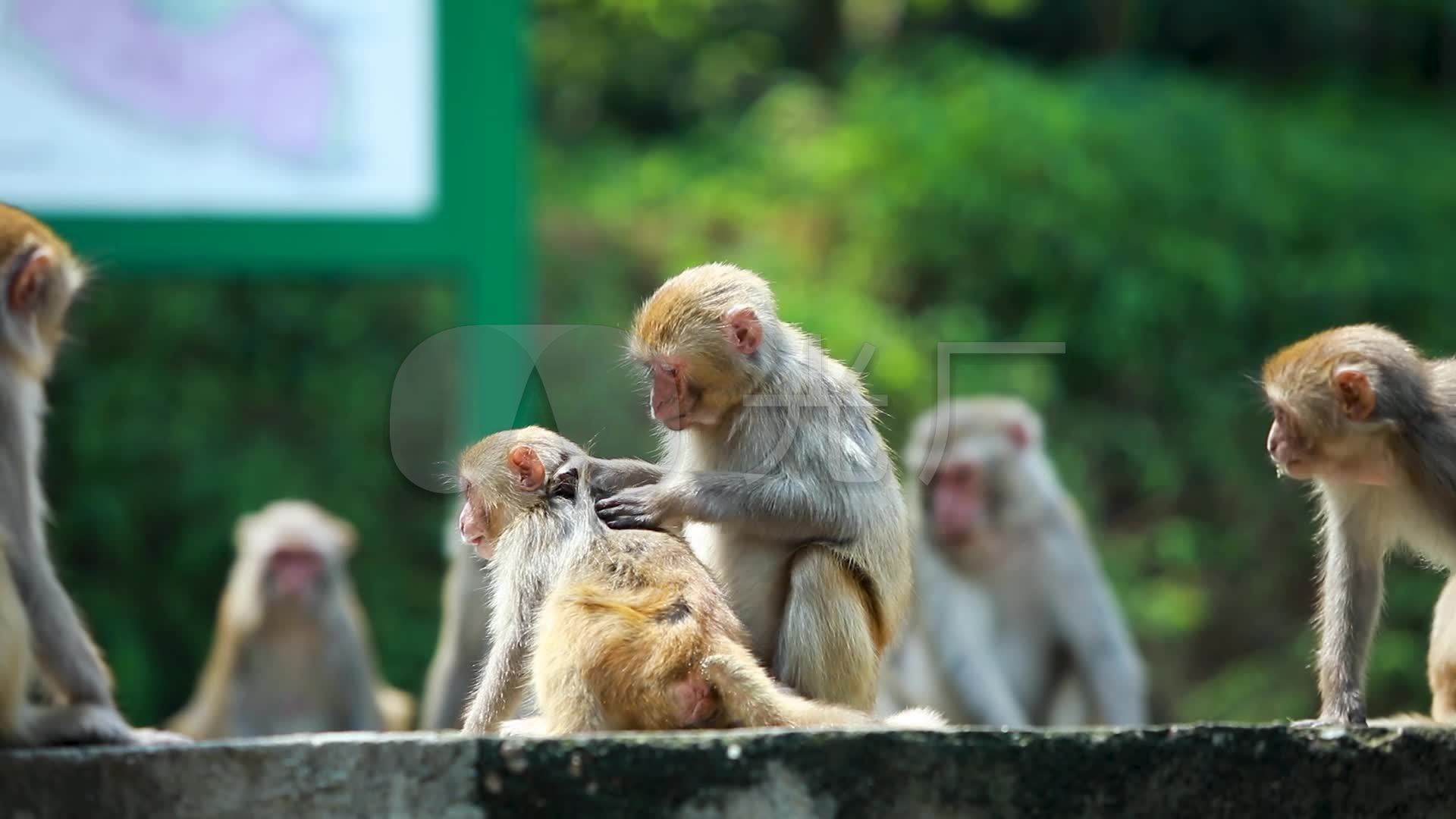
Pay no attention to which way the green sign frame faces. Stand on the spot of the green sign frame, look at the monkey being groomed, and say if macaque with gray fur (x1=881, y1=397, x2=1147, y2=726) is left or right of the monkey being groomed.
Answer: left

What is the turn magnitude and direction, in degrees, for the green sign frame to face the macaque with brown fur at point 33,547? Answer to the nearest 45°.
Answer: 0° — it already faces it

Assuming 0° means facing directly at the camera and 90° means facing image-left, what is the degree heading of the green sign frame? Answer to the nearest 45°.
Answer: approximately 0°

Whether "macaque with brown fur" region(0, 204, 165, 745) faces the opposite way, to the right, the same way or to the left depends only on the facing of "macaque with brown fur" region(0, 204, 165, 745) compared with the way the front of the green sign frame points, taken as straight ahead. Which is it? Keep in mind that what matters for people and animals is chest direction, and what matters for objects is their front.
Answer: to the left

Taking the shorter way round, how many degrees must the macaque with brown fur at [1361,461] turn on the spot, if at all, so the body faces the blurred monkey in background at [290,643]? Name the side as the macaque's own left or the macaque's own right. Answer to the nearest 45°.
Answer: approximately 45° to the macaque's own right

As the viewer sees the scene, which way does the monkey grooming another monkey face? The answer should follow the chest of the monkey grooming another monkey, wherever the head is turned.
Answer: to the viewer's left

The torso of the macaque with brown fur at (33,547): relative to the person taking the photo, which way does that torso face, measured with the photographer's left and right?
facing to the right of the viewer

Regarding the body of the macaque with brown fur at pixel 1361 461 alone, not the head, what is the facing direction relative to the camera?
to the viewer's left
